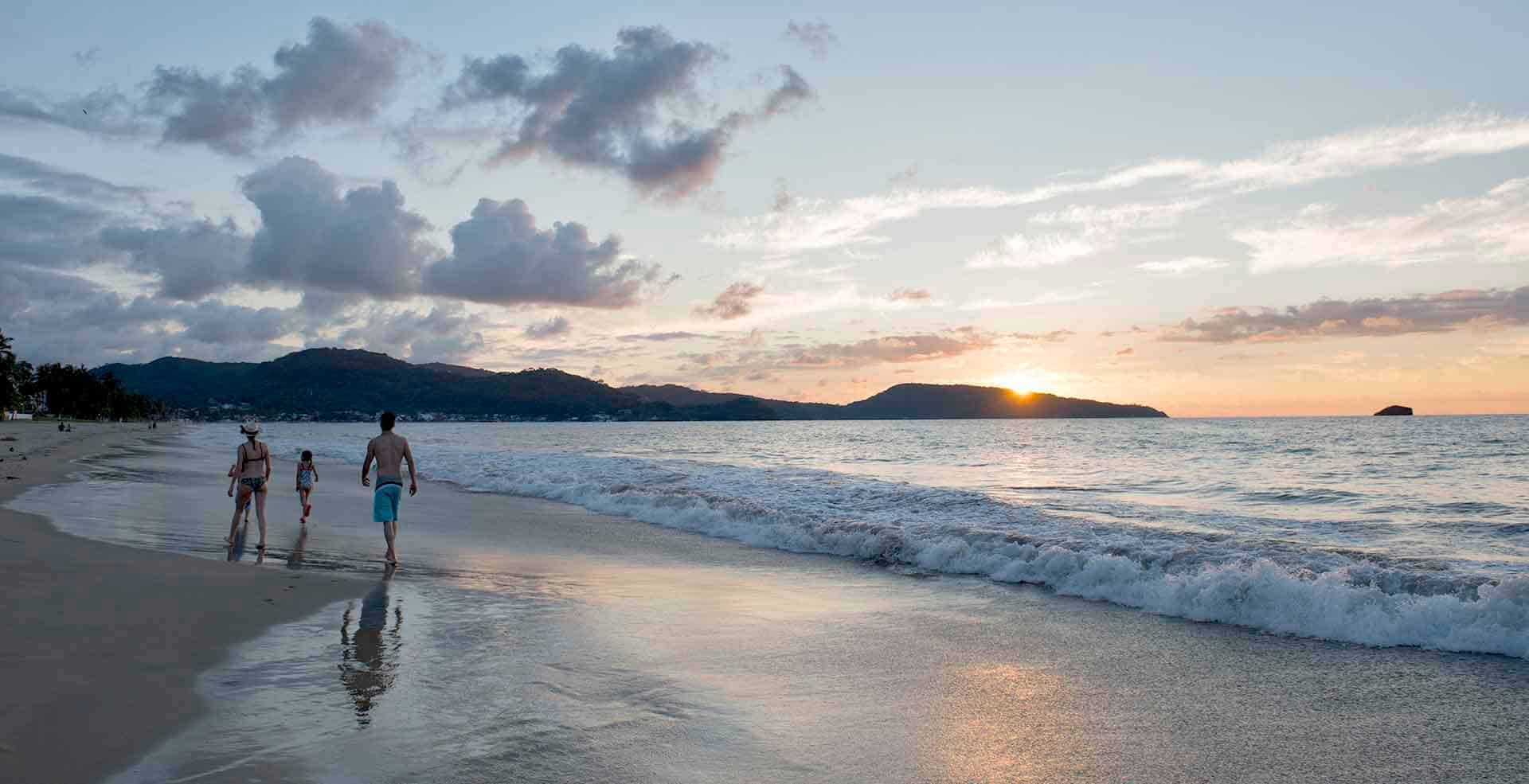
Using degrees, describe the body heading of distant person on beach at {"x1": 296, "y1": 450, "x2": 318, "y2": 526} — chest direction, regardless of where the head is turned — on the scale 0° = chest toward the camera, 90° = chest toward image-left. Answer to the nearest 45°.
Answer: approximately 180°

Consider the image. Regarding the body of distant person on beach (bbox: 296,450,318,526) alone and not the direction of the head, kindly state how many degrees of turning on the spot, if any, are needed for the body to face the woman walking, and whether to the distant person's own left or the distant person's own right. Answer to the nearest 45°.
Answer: approximately 180°
